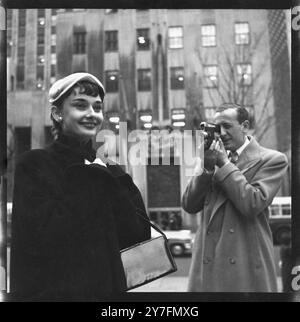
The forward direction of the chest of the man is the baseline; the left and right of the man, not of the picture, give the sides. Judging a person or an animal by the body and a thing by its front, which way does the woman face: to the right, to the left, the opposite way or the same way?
to the left

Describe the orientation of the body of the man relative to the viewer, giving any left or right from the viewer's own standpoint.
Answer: facing the viewer and to the left of the viewer

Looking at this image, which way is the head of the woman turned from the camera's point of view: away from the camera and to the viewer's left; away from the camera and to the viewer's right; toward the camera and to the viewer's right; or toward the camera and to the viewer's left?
toward the camera and to the viewer's right

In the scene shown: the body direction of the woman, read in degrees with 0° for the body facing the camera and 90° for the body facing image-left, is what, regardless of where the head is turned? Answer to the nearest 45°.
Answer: approximately 315°

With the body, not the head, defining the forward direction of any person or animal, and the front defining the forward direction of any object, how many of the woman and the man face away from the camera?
0
